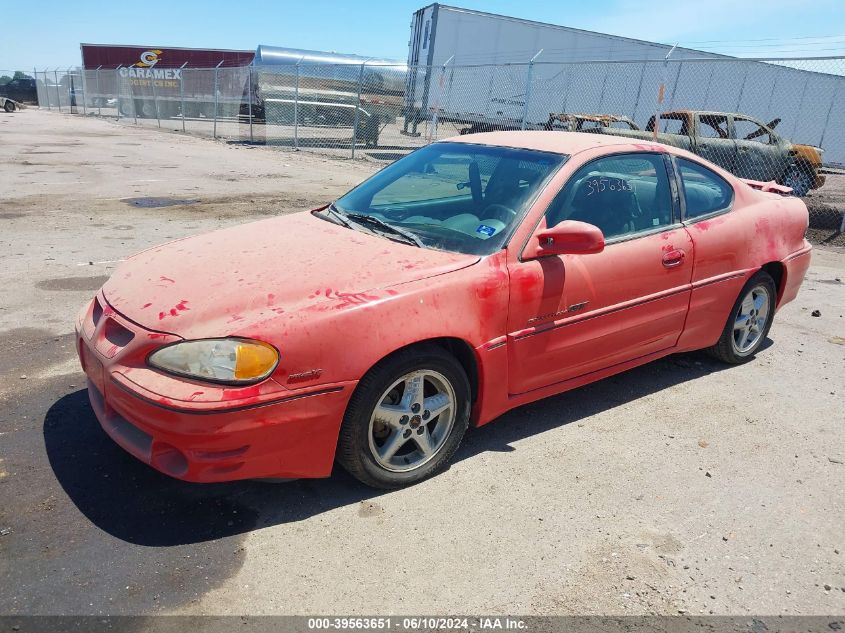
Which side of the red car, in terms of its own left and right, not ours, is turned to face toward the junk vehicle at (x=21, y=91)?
right

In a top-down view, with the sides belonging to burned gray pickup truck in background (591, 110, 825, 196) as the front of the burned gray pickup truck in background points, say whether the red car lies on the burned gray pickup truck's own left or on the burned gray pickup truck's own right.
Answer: on the burned gray pickup truck's own right

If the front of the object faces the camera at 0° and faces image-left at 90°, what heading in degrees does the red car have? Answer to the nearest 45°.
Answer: approximately 45°

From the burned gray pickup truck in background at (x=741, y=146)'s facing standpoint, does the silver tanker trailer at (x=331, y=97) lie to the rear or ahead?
to the rear

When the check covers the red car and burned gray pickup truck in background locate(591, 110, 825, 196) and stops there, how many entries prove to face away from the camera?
0

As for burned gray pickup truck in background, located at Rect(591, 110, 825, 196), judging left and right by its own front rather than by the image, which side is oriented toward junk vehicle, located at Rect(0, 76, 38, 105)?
back

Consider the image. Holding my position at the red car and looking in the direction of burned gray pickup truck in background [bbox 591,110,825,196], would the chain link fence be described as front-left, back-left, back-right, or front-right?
front-left

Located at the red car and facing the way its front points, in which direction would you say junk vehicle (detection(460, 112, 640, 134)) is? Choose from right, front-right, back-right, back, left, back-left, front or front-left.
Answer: back-right

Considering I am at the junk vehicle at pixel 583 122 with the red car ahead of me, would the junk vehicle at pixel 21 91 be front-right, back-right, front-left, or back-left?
back-right
